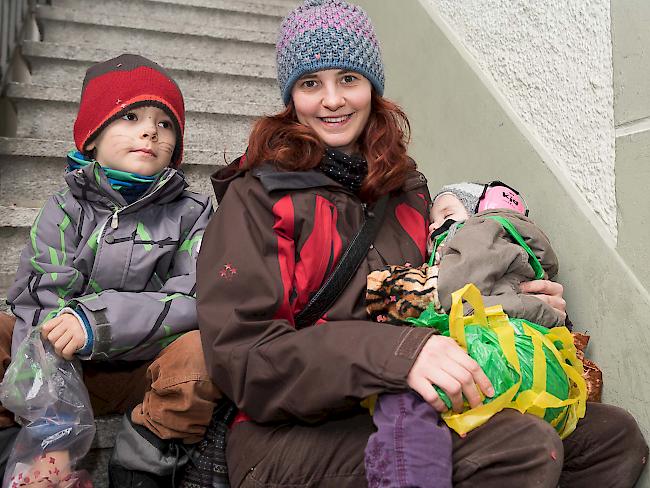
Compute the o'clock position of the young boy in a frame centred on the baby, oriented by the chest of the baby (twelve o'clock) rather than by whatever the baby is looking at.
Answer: The young boy is roughly at 2 o'clock from the baby.

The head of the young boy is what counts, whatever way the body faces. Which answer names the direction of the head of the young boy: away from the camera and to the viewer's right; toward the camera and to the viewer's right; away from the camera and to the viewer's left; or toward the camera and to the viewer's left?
toward the camera and to the viewer's right

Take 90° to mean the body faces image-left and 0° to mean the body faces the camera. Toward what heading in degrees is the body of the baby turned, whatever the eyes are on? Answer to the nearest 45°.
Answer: approximately 45°

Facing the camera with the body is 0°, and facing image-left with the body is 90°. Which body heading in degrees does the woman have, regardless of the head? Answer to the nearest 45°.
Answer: approximately 315°
